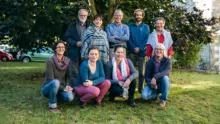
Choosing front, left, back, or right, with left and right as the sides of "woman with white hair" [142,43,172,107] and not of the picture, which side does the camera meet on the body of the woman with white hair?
front

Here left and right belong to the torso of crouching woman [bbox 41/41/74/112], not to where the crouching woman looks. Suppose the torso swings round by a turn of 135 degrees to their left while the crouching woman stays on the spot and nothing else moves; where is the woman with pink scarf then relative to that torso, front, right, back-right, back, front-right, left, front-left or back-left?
right

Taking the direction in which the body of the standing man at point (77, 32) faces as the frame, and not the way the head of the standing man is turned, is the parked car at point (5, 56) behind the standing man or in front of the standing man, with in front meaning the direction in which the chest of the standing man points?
behind

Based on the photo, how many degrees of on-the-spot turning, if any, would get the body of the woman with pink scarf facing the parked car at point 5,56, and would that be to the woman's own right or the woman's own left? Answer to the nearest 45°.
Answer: approximately 135° to the woman's own right

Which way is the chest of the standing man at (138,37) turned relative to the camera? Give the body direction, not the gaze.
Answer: toward the camera

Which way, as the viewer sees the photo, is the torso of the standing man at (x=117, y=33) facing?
toward the camera

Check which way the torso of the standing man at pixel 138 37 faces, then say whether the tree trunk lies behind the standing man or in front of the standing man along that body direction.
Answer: behind

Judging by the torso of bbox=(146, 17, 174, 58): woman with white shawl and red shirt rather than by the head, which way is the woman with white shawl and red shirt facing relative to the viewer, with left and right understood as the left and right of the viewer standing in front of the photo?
facing the viewer

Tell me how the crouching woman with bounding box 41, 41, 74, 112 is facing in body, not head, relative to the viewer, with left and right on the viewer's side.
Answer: facing the viewer and to the right of the viewer
